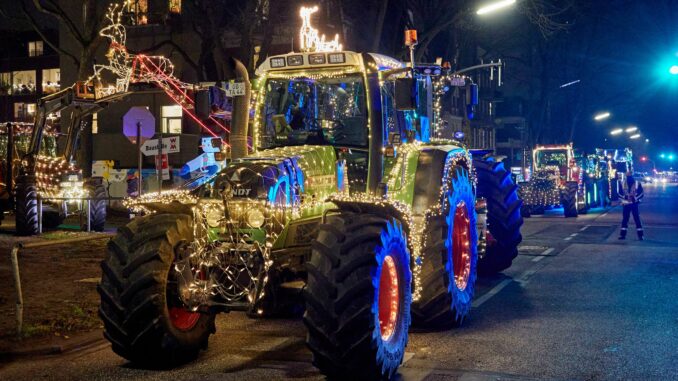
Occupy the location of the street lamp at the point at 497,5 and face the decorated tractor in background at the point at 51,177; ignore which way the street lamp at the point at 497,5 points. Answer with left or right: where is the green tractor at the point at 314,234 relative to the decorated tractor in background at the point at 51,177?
left

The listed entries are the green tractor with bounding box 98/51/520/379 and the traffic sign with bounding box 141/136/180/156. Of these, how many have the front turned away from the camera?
0

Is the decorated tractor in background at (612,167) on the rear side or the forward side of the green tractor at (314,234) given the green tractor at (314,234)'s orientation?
on the rear side

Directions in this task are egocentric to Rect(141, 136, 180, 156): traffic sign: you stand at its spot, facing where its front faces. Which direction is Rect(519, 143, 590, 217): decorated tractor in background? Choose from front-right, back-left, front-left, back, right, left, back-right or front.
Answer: back-left

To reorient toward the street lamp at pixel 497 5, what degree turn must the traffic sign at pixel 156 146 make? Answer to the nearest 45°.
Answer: approximately 135° to its left

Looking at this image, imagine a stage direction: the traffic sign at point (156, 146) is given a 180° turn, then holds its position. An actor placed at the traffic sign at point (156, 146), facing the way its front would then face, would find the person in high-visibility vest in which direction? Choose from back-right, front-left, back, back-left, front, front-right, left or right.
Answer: right

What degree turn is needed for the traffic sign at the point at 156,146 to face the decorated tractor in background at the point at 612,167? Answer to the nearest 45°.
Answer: approximately 135° to its left

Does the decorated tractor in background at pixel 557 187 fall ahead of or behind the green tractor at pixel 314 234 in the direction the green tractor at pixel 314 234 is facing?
behind

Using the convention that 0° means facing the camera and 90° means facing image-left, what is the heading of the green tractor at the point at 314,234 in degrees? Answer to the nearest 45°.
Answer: approximately 45°

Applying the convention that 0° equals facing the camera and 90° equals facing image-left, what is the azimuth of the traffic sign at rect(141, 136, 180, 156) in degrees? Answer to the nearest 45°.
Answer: approximately 0°

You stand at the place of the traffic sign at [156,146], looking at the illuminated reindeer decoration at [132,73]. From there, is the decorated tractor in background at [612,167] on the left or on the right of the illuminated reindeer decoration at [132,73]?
right

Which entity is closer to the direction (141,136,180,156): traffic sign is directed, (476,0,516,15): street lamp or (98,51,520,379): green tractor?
the green tractor
